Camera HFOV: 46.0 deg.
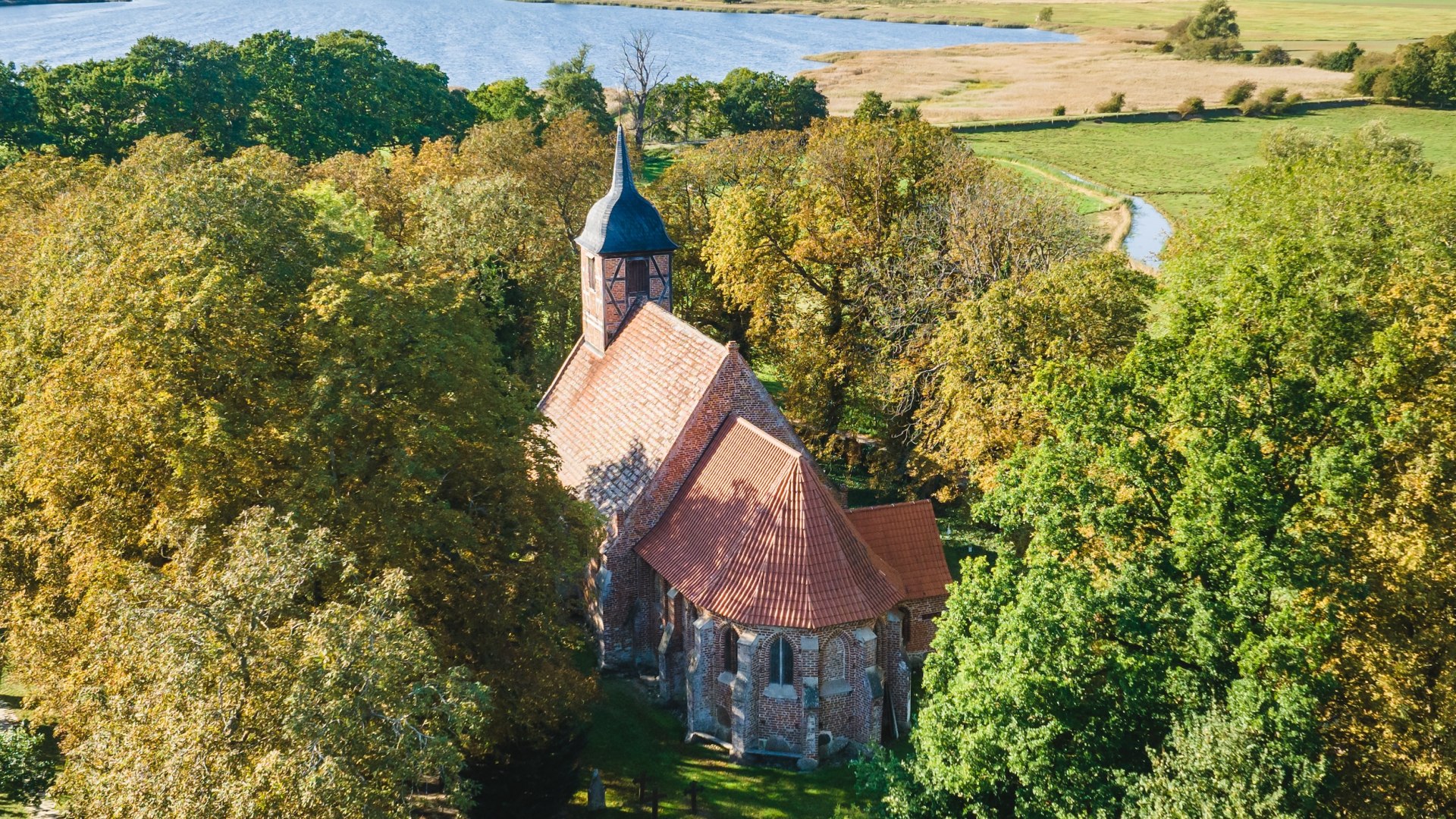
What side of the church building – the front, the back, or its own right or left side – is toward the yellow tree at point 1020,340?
right

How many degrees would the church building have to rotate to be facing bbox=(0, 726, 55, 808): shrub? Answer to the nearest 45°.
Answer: approximately 90° to its left

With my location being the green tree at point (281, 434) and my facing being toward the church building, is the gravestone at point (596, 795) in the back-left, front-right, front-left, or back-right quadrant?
front-right

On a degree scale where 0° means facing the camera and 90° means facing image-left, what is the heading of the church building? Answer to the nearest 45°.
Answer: approximately 135°

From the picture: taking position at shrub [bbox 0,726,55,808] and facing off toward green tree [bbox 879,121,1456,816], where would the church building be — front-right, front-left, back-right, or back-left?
front-left

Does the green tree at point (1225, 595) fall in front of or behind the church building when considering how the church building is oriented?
behind

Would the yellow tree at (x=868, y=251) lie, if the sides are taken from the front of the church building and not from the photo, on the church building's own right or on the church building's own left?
on the church building's own right

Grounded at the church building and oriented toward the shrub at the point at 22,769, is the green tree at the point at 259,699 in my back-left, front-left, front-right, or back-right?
front-left
